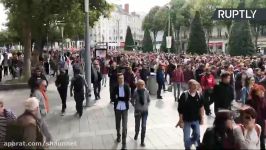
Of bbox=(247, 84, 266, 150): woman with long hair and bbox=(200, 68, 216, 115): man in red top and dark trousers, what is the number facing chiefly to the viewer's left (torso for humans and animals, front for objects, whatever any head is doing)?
0

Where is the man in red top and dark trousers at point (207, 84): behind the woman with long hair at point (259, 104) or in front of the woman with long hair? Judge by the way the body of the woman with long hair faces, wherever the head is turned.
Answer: behind

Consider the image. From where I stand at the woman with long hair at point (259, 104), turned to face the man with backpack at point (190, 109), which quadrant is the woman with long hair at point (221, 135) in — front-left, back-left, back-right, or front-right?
front-left

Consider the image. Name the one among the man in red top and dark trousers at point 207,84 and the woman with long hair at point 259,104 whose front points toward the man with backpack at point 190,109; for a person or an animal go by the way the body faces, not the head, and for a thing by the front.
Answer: the man in red top and dark trousers at point 207,84

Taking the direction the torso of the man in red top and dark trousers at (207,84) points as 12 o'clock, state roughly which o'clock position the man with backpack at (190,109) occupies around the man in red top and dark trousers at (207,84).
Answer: the man with backpack at (190,109) is roughly at 12 o'clock from the man in red top and dark trousers at (207,84).

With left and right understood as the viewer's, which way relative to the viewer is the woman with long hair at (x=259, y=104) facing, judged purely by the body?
facing the viewer and to the right of the viewer

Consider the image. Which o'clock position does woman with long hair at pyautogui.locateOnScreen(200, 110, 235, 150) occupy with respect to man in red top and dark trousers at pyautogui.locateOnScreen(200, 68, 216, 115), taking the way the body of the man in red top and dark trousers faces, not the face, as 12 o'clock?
The woman with long hair is roughly at 12 o'clock from the man in red top and dark trousers.

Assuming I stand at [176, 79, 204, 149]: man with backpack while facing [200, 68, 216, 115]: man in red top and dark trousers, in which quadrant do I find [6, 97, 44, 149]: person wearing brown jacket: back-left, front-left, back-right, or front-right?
back-left

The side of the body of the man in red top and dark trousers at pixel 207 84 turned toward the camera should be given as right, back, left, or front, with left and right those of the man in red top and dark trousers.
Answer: front

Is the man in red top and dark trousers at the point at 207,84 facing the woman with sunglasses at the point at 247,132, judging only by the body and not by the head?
yes

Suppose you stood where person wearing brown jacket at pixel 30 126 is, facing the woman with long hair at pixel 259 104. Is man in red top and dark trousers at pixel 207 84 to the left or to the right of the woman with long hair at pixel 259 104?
left
